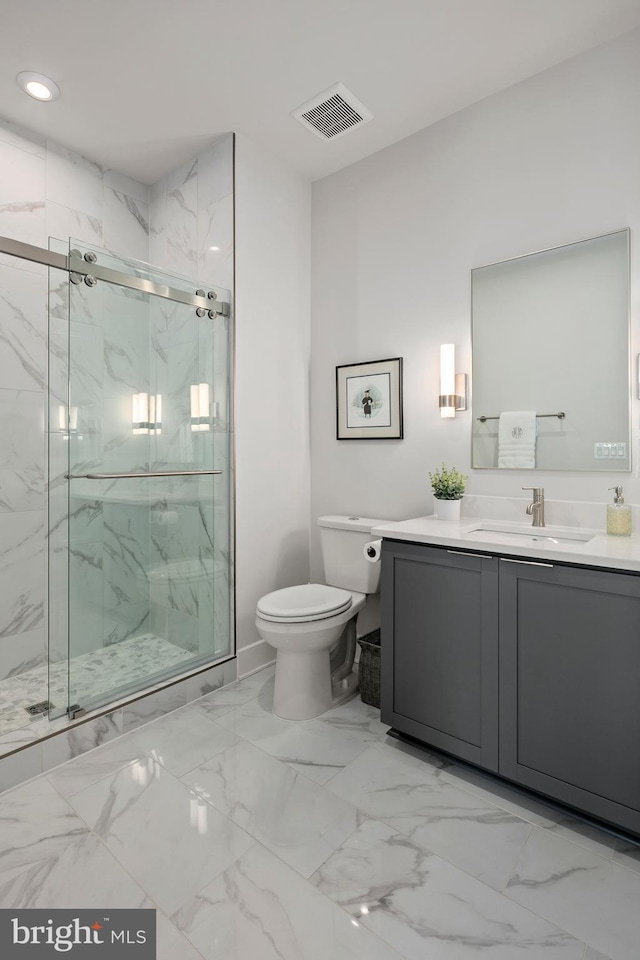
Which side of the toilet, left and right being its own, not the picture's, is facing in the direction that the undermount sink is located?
left

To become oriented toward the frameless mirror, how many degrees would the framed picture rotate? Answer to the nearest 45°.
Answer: approximately 90° to its left

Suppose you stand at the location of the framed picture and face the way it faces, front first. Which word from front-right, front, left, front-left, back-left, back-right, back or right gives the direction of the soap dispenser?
left

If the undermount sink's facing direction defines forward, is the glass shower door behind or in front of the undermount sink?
in front
